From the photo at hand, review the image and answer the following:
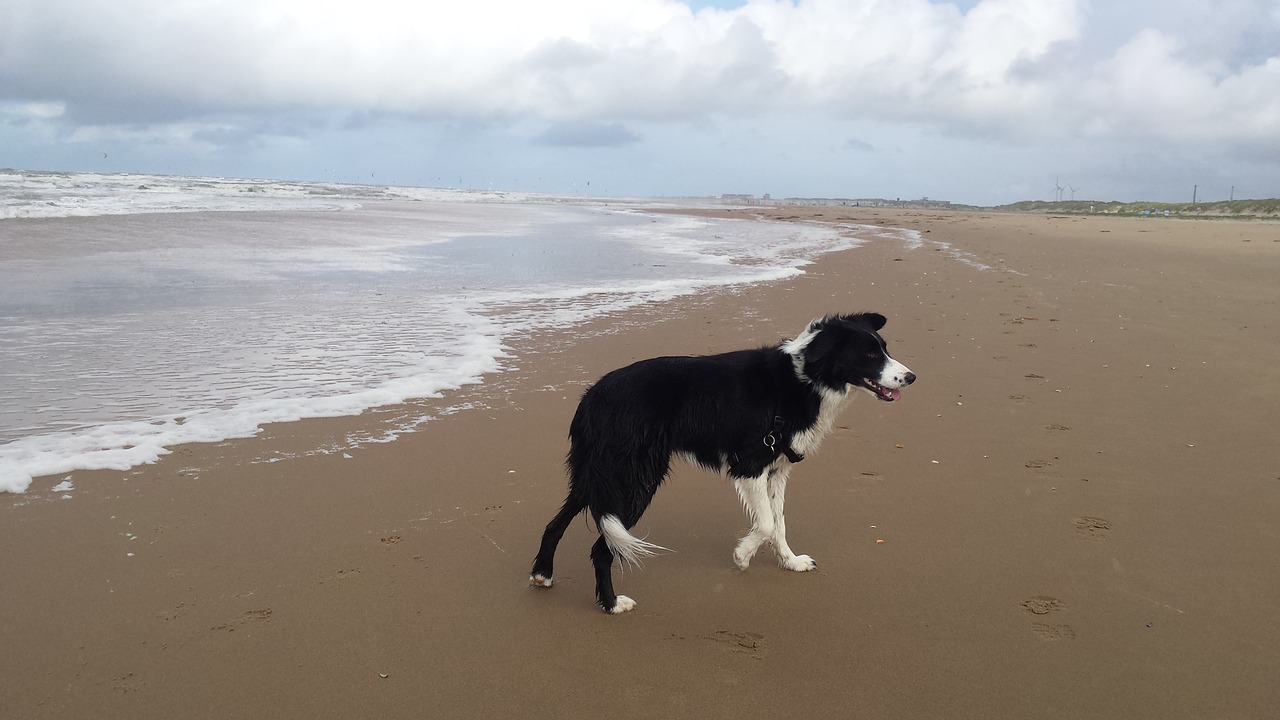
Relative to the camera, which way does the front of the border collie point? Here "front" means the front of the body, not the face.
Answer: to the viewer's right
